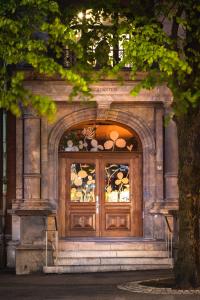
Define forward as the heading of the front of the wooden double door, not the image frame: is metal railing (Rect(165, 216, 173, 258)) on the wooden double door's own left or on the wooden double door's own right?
on the wooden double door's own left

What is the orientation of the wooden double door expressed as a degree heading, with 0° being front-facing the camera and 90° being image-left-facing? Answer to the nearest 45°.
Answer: approximately 0°

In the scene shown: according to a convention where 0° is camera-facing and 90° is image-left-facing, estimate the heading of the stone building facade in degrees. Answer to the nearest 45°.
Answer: approximately 0°
